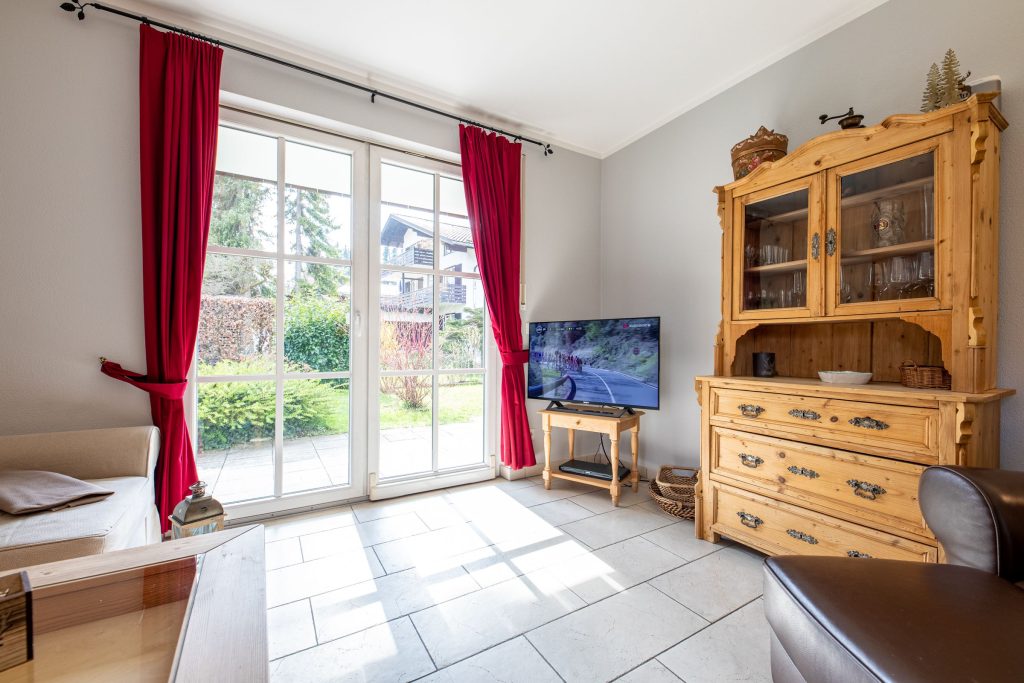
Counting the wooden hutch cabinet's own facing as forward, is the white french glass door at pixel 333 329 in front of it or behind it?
in front

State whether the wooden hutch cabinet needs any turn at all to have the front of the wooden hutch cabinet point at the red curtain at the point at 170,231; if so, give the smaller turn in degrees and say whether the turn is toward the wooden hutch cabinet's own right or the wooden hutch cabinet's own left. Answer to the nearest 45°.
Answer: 0° — it already faces it

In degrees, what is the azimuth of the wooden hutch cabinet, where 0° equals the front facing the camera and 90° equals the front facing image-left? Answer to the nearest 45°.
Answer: approximately 45°

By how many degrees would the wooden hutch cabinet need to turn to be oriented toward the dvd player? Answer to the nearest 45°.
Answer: approximately 45° to its right

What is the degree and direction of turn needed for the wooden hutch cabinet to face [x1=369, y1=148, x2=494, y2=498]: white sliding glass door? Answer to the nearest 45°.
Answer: approximately 45° to its right

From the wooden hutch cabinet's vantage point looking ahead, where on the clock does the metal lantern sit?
The metal lantern is roughly at 12 o'clock from the wooden hutch cabinet.

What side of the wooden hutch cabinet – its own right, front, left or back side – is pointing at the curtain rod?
front

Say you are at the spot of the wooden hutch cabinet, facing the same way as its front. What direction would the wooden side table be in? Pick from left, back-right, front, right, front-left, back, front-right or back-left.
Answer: front-right

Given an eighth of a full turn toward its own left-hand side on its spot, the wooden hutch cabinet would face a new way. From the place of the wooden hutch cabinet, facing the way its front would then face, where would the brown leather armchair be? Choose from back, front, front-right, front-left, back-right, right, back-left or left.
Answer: front

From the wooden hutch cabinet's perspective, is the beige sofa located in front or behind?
in front

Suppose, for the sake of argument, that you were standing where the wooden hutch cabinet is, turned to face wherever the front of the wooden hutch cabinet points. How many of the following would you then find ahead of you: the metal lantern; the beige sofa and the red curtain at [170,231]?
3
